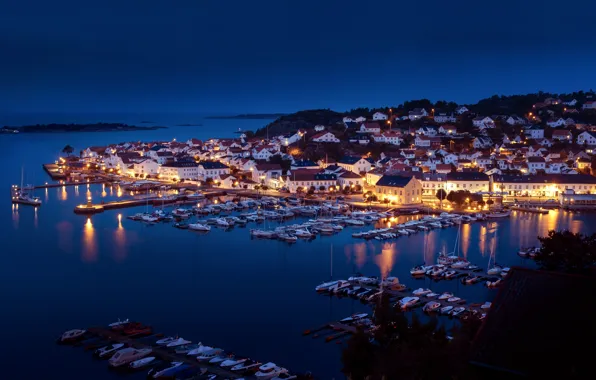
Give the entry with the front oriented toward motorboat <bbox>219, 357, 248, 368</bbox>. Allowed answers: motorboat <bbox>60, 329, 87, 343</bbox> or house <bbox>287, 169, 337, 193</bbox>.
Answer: the house

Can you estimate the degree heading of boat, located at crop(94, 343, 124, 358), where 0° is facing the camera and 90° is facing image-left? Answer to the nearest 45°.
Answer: approximately 225°

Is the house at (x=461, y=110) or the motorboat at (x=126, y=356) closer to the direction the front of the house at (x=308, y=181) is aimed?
the motorboat

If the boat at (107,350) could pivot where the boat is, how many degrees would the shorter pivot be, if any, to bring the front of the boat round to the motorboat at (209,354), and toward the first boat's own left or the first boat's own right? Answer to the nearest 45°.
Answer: approximately 90° to the first boat's own right

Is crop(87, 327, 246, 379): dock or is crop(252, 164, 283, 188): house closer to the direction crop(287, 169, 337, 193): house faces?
the dock

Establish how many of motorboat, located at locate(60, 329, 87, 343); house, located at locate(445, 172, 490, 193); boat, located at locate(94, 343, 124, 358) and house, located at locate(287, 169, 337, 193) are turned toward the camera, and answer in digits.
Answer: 2
